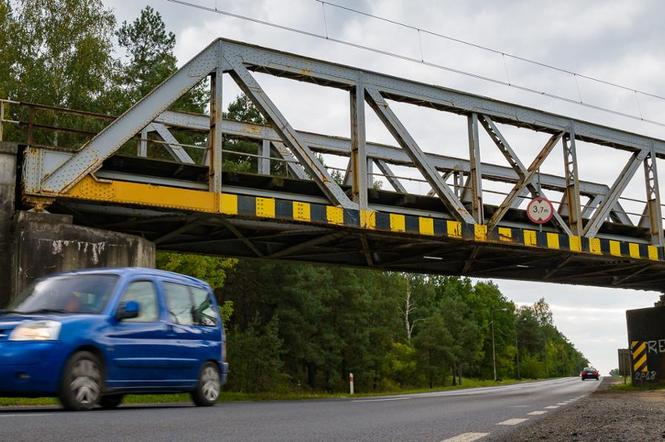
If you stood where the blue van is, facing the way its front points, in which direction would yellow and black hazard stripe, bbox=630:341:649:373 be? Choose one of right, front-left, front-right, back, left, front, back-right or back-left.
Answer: back

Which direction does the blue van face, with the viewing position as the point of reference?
facing the viewer and to the left of the viewer

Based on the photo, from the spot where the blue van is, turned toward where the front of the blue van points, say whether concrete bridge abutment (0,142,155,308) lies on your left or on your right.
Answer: on your right

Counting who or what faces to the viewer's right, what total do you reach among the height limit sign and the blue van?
0

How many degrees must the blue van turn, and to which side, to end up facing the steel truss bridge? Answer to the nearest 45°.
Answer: approximately 180°

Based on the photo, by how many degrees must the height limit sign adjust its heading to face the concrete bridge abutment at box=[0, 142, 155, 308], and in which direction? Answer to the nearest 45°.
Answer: approximately 45° to its right

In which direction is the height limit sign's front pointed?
toward the camera

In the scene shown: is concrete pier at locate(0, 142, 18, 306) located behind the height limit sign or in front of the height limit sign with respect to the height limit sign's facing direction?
in front

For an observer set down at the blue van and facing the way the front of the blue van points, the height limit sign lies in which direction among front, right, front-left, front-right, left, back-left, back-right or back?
back
